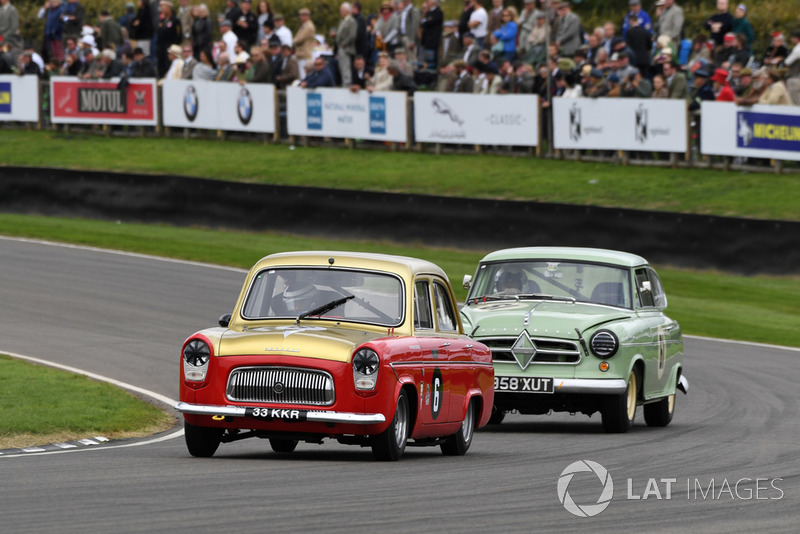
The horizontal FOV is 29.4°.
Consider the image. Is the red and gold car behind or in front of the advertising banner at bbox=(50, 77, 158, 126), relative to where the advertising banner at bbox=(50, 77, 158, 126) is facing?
in front

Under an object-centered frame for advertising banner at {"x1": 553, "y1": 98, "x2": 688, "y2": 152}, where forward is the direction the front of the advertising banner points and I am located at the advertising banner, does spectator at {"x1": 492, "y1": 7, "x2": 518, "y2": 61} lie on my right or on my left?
on my right

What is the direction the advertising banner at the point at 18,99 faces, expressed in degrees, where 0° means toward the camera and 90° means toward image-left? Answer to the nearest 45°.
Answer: approximately 0°

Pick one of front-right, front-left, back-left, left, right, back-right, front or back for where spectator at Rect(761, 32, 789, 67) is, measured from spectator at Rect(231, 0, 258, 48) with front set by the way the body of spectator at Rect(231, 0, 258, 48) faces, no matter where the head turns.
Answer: left

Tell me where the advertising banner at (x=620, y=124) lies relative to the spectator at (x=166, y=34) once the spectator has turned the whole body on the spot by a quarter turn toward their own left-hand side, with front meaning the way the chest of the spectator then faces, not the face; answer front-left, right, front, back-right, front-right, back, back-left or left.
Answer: front

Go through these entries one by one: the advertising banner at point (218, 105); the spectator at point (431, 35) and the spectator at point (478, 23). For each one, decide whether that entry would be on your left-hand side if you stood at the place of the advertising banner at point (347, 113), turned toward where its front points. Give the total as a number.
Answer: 2

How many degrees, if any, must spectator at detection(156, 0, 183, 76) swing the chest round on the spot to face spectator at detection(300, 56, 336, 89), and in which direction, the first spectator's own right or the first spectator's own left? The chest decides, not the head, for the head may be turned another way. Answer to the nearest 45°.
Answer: approximately 90° to the first spectator's own left

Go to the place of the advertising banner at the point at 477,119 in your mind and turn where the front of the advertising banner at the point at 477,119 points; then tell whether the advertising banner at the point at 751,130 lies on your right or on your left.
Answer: on your left

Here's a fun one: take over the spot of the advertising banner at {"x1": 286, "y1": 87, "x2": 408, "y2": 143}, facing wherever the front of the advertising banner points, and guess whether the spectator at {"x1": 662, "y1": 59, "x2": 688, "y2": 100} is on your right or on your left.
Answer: on your left

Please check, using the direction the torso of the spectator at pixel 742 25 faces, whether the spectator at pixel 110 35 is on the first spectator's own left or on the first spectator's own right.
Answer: on the first spectator's own right

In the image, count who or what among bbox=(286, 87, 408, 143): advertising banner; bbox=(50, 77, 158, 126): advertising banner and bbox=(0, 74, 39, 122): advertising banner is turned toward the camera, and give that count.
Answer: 3
